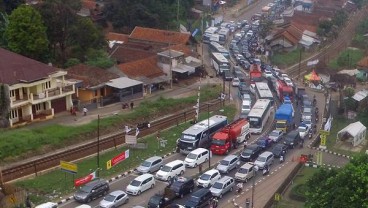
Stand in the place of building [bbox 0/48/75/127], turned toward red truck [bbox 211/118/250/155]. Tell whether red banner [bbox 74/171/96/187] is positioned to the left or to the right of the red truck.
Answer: right

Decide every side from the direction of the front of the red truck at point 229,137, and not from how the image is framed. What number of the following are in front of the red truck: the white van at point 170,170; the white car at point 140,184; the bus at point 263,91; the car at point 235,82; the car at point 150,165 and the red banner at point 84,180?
4

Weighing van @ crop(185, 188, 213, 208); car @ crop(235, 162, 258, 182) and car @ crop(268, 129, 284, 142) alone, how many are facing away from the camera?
0

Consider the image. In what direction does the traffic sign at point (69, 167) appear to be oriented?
toward the camera

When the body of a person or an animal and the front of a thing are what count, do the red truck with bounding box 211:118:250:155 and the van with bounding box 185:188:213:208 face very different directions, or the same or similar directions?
same or similar directions

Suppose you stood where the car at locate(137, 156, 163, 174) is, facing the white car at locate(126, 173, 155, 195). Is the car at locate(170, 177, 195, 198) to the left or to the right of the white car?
left

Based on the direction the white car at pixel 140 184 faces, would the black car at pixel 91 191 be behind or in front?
in front

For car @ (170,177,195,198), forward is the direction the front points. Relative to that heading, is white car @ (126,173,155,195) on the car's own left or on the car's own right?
on the car's own right

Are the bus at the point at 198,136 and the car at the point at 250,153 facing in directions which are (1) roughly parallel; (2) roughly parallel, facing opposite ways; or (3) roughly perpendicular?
roughly parallel

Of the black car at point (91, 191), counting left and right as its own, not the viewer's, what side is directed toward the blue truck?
back

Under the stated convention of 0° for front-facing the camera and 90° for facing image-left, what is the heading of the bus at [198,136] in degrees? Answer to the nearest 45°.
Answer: approximately 45°

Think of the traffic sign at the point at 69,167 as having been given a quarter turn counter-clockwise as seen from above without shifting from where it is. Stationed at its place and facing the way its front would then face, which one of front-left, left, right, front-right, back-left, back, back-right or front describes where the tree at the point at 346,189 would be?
front-right

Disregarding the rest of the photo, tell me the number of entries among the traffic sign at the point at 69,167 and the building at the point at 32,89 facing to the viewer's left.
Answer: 0

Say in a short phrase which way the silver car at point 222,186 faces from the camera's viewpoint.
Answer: facing the viewer and to the left of the viewer
